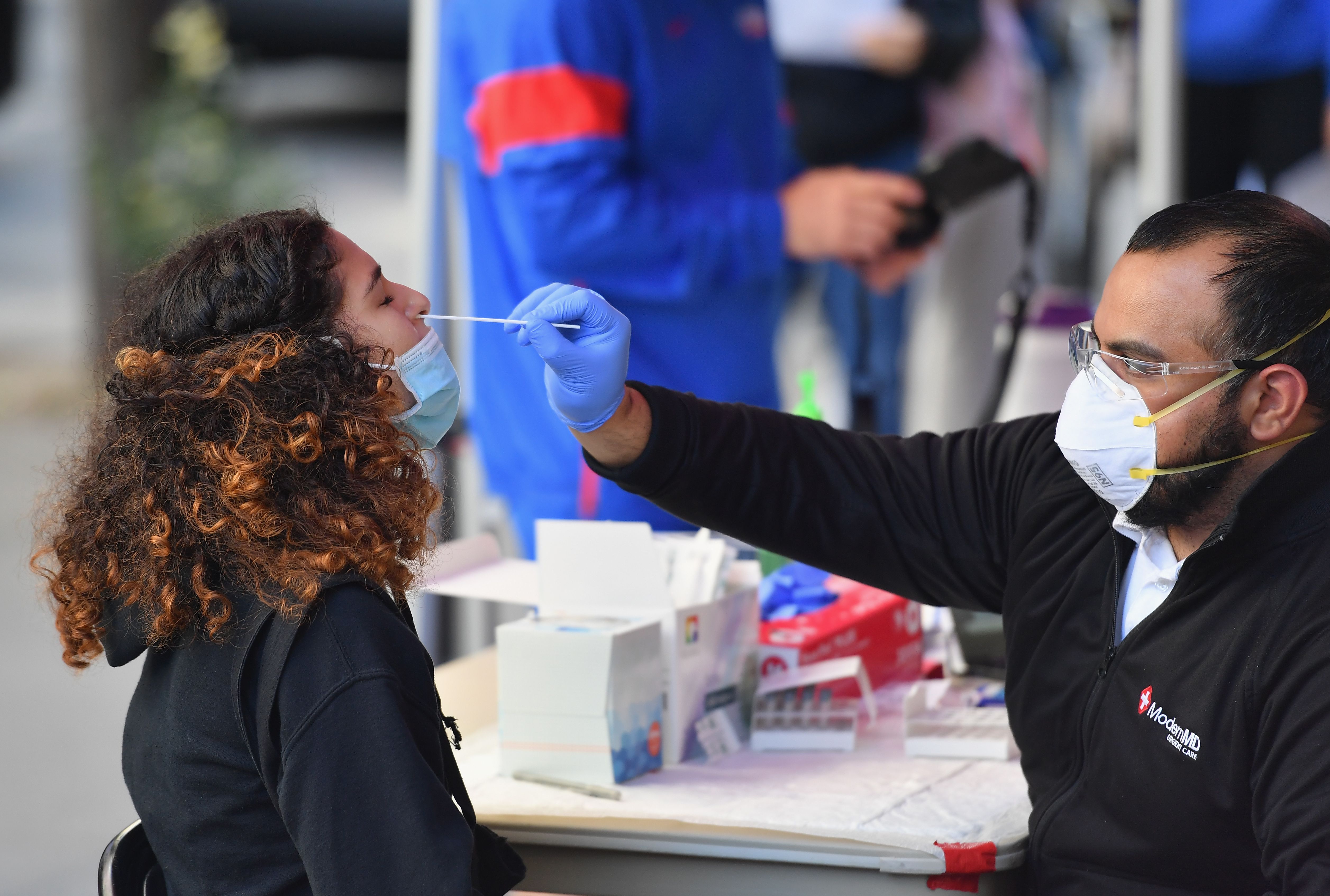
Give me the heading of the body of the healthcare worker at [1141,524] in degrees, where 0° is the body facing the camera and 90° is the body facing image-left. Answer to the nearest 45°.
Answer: approximately 45°

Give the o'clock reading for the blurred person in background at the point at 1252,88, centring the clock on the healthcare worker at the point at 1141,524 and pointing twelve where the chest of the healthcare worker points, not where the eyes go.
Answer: The blurred person in background is roughly at 5 o'clock from the healthcare worker.

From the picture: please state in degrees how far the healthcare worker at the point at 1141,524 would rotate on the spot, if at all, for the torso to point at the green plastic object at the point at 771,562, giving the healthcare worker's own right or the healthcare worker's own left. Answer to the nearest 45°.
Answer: approximately 90° to the healthcare worker's own right

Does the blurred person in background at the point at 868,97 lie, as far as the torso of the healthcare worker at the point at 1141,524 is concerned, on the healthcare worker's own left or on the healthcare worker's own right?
on the healthcare worker's own right

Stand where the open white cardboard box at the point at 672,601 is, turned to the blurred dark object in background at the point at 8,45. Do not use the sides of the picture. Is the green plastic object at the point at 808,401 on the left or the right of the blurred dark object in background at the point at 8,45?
right

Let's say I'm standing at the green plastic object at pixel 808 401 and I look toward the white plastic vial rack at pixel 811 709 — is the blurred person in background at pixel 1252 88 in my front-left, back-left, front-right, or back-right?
back-left

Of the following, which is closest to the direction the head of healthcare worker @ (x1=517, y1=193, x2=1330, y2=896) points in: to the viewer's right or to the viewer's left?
to the viewer's left

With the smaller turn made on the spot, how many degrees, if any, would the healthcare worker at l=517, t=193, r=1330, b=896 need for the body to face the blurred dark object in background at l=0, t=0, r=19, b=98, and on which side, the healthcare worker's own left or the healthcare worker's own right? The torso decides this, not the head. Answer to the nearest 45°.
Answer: approximately 90° to the healthcare worker's own right

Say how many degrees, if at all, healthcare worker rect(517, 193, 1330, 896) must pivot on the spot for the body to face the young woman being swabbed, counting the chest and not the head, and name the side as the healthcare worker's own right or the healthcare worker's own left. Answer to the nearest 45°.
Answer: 0° — they already face them
